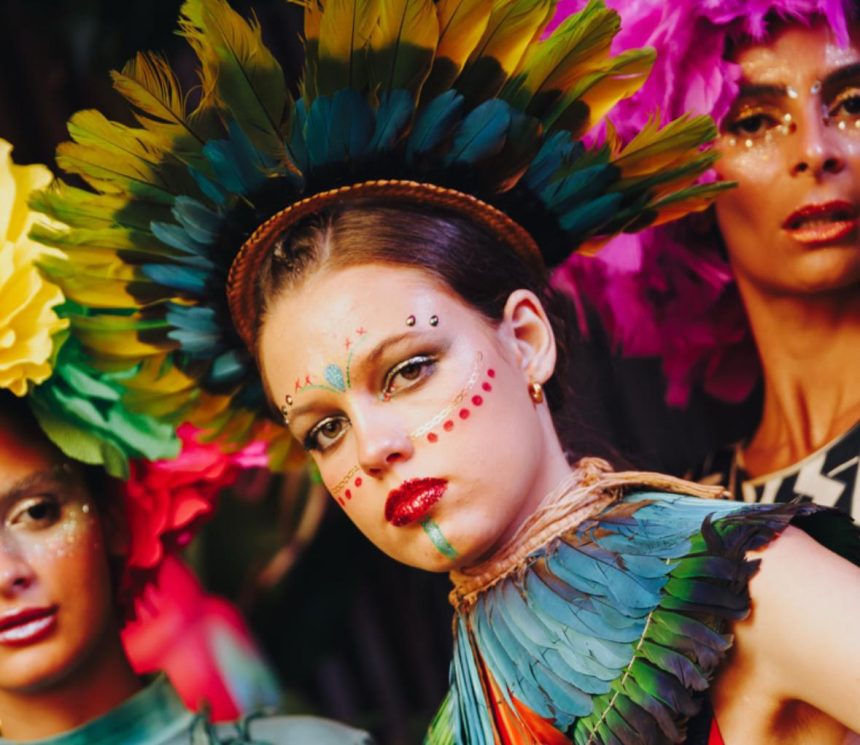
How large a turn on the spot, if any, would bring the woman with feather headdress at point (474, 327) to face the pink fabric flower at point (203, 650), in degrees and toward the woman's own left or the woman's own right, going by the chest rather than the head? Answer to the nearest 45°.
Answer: approximately 90° to the woman's own right

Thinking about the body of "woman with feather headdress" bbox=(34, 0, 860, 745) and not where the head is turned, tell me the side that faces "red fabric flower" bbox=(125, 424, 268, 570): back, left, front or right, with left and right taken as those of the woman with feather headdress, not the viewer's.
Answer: right

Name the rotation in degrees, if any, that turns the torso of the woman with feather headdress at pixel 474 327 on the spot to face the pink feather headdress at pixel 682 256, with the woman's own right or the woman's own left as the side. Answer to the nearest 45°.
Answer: approximately 180°

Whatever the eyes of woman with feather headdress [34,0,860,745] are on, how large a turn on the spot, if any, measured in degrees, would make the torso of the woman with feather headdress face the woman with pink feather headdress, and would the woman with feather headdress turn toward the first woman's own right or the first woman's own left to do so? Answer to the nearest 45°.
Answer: approximately 180°

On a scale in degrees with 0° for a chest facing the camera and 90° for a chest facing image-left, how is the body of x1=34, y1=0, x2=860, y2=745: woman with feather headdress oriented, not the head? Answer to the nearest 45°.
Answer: approximately 45°

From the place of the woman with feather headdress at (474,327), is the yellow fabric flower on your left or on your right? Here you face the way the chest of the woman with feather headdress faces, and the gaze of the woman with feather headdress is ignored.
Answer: on your right

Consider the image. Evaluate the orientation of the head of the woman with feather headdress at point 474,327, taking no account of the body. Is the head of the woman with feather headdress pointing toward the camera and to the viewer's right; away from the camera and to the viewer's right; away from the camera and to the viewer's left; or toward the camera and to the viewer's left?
toward the camera and to the viewer's left

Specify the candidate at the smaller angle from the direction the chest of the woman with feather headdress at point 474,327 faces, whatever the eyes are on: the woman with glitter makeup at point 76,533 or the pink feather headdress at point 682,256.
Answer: the woman with glitter makeup

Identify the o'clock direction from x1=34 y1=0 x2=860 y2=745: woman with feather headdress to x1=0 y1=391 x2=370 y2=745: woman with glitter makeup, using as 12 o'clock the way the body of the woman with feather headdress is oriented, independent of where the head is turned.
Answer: The woman with glitter makeup is roughly at 2 o'clock from the woman with feather headdress.

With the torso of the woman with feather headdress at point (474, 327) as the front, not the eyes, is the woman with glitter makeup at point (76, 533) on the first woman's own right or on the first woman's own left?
on the first woman's own right
